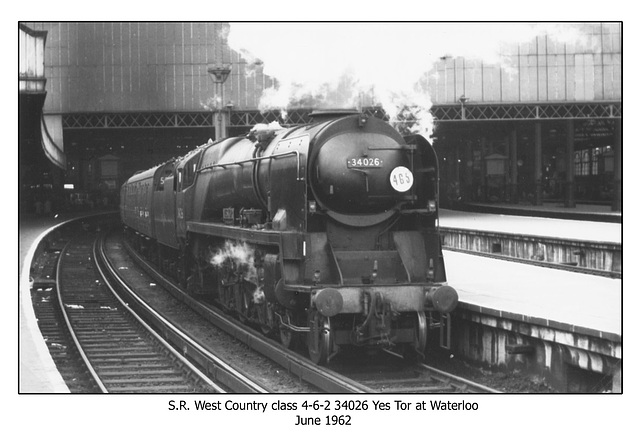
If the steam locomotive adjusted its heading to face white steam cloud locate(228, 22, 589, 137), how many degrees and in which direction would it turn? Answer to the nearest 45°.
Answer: approximately 135° to its left

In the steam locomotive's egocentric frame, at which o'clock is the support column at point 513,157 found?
The support column is roughly at 8 o'clock from the steam locomotive.
